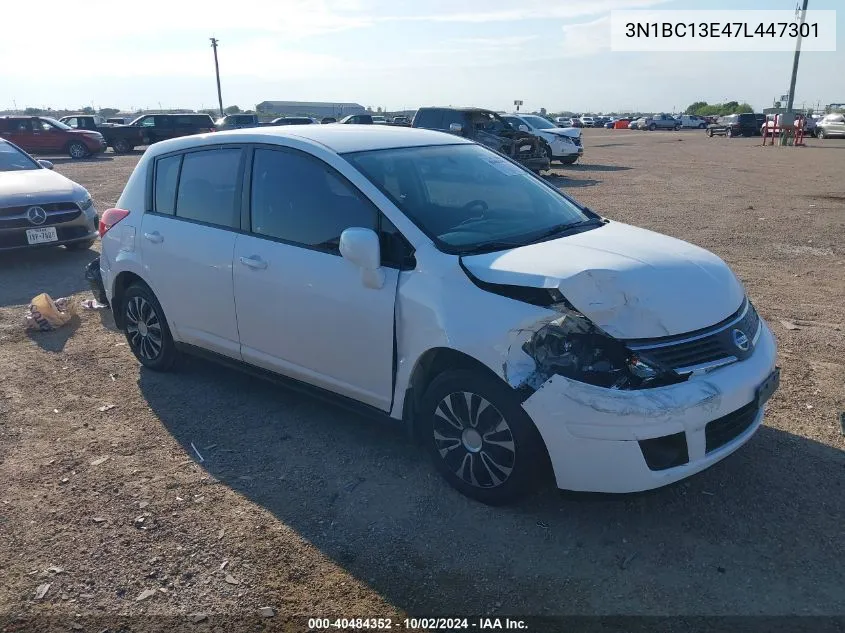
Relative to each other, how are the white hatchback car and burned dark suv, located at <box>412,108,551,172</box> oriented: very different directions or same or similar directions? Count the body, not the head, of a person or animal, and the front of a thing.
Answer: same or similar directions

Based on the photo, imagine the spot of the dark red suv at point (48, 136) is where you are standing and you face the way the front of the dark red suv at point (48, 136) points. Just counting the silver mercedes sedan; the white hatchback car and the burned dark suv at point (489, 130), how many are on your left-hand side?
0

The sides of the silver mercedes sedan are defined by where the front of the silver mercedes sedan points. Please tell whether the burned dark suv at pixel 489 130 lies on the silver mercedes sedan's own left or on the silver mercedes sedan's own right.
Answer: on the silver mercedes sedan's own left

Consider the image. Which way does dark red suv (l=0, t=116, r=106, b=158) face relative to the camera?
to the viewer's right

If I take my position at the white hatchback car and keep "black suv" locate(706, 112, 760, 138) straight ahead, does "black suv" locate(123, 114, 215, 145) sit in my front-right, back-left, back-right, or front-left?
front-left

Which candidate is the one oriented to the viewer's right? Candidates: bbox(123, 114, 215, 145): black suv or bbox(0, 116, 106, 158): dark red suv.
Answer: the dark red suv

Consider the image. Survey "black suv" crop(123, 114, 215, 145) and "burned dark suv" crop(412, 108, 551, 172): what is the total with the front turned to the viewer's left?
1

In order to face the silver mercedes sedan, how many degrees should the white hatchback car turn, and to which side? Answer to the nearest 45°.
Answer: approximately 180°

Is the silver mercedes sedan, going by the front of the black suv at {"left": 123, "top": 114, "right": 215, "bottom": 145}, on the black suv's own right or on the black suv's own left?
on the black suv's own left

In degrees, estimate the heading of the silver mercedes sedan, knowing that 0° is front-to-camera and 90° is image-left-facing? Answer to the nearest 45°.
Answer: approximately 315°
